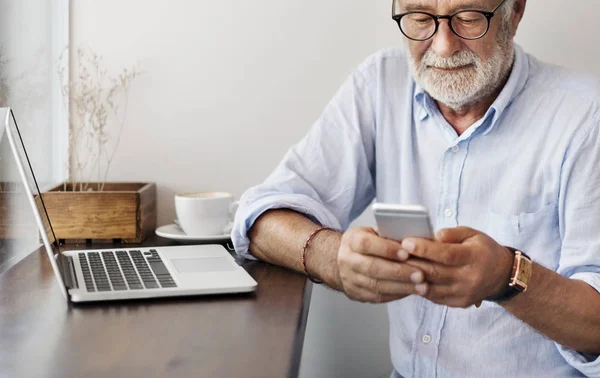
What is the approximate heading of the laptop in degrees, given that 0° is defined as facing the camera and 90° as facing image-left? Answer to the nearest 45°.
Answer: approximately 270°

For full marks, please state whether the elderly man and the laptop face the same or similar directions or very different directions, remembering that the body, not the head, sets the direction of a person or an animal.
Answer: very different directions

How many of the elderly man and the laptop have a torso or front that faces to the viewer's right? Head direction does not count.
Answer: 1

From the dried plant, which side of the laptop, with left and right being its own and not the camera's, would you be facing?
left

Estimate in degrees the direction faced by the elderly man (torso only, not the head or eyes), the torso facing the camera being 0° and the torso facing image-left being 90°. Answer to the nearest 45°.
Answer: approximately 45°

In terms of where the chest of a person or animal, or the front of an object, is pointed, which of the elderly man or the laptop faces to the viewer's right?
the laptop

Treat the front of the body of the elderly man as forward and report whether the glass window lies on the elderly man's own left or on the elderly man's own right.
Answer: on the elderly man's own right
